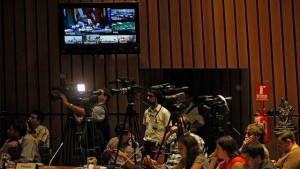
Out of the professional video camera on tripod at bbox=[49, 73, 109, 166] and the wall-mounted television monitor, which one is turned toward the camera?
the wall-mounted television monitor

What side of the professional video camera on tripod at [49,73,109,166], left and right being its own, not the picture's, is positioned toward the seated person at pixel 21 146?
left

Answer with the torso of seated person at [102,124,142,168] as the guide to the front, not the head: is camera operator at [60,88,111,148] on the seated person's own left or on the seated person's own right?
on the seated person's own right

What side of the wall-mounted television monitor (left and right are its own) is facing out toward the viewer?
front

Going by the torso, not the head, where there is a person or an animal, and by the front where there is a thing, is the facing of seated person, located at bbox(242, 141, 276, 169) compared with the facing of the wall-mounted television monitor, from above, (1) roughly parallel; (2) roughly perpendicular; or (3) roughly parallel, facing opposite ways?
roughly perpendicular

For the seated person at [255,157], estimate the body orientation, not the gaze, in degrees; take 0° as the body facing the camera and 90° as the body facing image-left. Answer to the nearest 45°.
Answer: approximately 90°

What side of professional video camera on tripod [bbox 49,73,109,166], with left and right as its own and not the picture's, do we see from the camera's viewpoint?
left

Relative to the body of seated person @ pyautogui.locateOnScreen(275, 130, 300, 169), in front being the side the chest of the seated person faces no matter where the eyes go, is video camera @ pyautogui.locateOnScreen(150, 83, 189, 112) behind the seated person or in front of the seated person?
in front

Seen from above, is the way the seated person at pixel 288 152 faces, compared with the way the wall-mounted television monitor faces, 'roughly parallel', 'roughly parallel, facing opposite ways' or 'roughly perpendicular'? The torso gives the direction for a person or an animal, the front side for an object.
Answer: roughly perpendicular

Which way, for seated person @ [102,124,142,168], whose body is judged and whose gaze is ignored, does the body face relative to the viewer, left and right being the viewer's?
facing the viewer and to the left of the viewer

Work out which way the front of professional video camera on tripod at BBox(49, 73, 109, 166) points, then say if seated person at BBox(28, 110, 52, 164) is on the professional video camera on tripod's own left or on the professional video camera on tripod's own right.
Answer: on the professional video camera on tripod's own right
